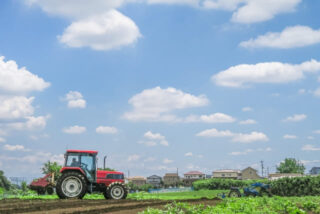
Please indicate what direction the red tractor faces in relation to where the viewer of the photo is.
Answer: facing to the right of the viewer
